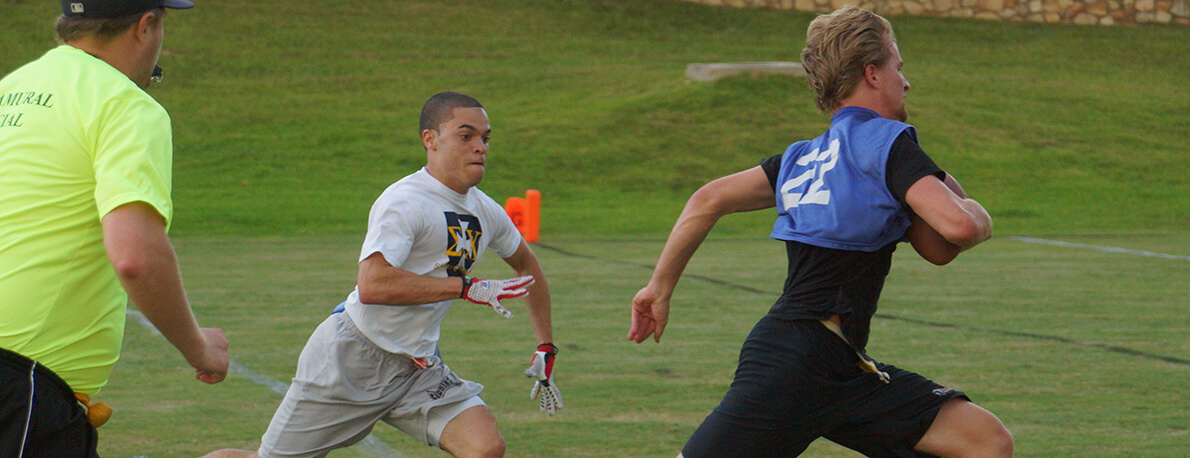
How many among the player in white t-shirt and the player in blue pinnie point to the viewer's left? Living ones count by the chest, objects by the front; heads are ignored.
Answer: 0

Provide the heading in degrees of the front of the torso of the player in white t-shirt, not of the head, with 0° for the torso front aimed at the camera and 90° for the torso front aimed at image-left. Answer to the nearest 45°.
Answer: approximately 315°

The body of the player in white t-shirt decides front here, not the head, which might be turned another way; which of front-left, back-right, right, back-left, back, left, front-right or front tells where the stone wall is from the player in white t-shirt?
left

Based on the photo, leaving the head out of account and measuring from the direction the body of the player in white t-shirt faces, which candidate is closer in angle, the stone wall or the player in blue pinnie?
the player in blue pinnie

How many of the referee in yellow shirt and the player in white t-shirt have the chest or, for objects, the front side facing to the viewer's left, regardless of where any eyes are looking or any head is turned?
0

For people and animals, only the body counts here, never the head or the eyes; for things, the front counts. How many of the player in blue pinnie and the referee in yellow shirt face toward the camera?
0

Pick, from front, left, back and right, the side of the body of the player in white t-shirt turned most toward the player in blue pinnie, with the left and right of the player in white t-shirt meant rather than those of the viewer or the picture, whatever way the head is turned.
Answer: front

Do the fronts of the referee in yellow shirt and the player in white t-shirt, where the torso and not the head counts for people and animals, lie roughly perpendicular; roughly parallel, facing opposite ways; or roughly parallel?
roughly perpendicular

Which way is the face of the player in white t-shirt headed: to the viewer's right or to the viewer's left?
to the viewer's right

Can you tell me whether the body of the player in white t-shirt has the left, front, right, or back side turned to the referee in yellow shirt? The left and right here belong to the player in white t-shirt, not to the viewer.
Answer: right

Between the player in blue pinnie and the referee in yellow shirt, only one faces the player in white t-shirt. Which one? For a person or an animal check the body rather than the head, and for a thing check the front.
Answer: the referee in yellow shirt

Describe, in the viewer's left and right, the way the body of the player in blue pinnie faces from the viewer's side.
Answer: facing away from the viewer and to the right of the viewer

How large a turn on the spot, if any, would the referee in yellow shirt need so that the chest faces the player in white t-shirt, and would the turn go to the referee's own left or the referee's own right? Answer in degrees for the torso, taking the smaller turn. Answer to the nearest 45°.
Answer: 0° — they already face them

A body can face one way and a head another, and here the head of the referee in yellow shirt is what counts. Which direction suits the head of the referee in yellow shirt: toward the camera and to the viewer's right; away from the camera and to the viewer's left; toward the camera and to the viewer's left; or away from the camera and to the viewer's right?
away from the camera and to the viewer's right
